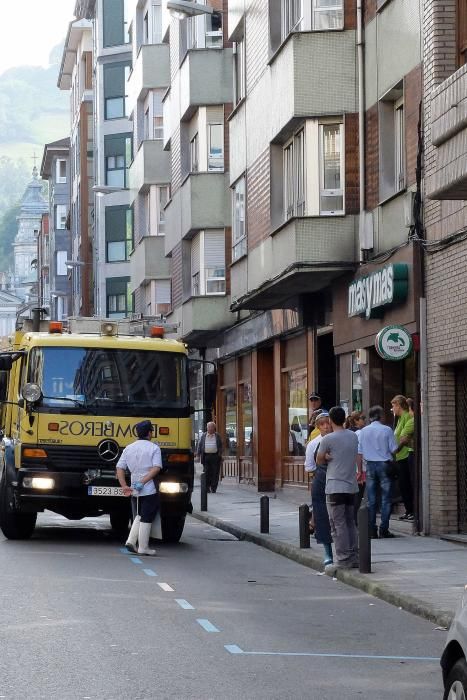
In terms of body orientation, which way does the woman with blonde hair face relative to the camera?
to the viewer's left

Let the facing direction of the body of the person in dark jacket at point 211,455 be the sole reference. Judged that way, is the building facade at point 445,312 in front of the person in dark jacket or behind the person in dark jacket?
in front

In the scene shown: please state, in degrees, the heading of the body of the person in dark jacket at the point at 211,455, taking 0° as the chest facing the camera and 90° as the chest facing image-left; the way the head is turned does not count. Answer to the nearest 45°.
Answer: approximately 0°

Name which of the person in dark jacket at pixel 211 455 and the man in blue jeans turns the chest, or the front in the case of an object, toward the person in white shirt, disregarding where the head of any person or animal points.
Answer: the person in dark jacket

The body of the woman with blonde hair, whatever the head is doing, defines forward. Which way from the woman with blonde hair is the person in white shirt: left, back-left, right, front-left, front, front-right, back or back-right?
front-left

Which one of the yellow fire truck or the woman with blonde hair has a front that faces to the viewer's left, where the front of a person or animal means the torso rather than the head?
the woman with blonde hair

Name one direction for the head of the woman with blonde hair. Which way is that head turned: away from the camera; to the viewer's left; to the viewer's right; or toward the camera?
to the viewer's left

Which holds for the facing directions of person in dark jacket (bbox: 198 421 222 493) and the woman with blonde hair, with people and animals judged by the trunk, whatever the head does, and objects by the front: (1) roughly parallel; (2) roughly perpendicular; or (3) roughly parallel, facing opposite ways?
roughly perpendicular

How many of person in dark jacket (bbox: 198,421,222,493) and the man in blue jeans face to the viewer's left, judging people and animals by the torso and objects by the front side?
0

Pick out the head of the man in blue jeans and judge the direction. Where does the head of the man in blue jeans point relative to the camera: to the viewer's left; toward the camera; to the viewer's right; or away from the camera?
away from the camera

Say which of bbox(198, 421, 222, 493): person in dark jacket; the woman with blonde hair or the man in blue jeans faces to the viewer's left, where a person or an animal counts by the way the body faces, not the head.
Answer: the woman with blonde hair

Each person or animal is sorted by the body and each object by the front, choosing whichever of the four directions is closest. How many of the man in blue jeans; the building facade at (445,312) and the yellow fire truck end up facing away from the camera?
1

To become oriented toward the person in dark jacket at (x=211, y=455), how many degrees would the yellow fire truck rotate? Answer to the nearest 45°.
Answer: approximately 180°
